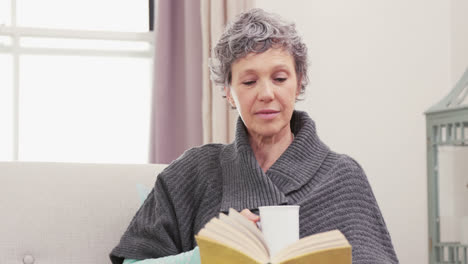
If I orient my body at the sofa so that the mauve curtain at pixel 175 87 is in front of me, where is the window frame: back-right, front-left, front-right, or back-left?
front-left

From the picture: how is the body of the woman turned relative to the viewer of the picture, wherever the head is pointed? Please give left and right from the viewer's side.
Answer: facing the viewer

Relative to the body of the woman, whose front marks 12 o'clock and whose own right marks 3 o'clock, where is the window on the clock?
The window is roughly at 5 o'clock from the woman.

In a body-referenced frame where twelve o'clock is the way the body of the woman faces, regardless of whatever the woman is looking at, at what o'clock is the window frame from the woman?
The window frame is roughly at 5 o'clock from the woman.

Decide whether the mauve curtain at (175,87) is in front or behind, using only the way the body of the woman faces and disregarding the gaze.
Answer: behind

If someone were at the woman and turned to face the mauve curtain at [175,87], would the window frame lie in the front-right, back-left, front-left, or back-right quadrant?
front-left

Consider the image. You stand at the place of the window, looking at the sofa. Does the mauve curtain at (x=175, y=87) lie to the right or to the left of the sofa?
left
